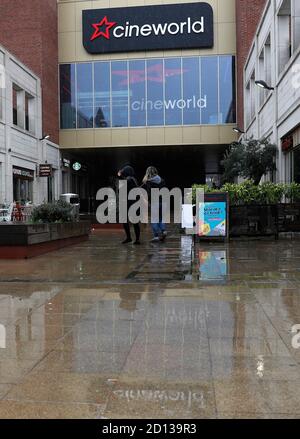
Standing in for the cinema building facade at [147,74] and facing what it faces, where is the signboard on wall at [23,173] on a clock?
The signboard on wall is roughly at 2 o'clock from the cinema building facade.

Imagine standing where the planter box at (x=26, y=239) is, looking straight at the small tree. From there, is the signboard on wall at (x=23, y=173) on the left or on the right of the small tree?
left

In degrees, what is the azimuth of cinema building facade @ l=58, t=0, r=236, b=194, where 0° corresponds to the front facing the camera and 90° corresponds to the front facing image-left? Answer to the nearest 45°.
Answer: approximately 0°

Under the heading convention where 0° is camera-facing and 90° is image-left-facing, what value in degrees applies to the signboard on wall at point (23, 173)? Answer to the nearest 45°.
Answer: approximately 315°

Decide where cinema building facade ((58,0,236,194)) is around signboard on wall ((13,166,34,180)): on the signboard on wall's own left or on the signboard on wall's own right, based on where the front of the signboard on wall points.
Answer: on the signboard on wall's own left
